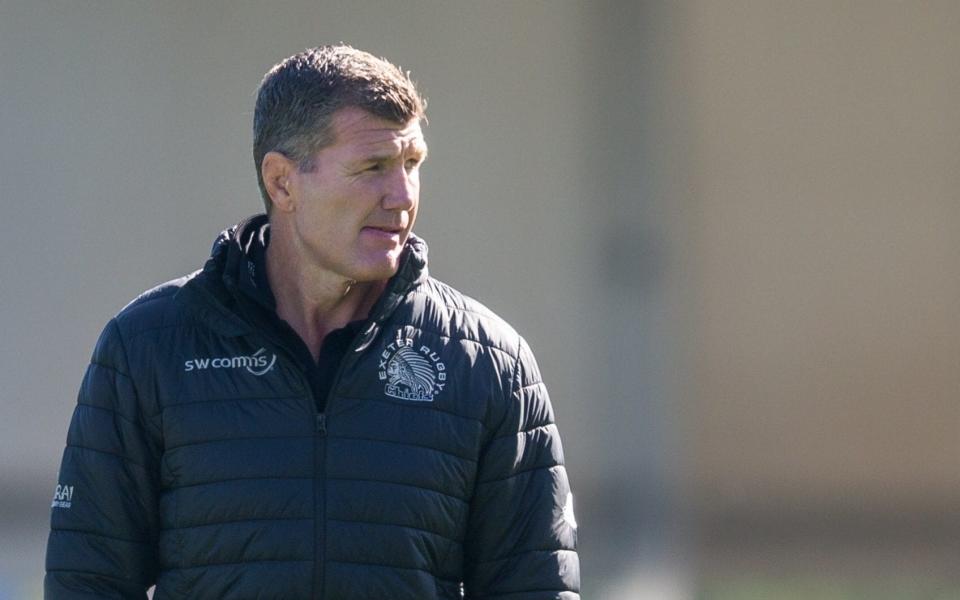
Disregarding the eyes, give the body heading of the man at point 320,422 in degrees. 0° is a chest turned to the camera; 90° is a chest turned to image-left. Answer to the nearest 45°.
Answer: approximately 0°

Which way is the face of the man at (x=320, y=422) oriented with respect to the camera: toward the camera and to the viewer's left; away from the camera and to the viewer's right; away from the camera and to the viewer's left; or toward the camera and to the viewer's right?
toward the camera and to the viewer's right
